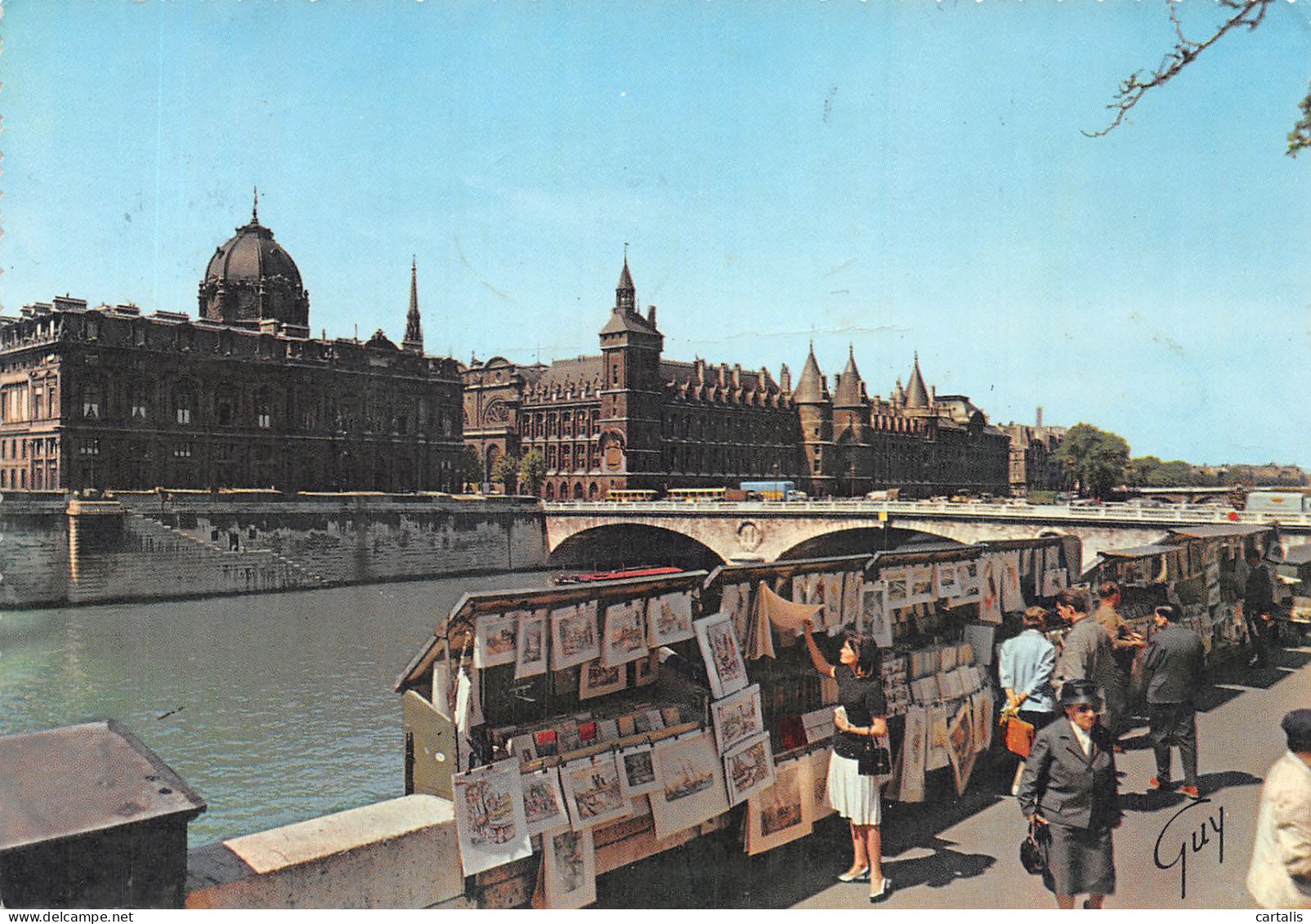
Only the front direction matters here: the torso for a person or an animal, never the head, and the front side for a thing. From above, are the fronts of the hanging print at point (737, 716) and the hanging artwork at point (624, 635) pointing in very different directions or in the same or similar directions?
same or similar directions

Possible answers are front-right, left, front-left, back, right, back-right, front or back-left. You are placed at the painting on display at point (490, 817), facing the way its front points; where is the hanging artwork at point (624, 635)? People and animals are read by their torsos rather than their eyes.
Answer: left

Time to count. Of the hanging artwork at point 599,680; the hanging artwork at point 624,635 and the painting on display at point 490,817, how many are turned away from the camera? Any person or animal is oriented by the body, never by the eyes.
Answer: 0

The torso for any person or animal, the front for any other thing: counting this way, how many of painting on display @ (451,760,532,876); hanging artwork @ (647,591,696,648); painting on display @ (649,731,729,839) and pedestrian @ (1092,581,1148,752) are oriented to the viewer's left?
0

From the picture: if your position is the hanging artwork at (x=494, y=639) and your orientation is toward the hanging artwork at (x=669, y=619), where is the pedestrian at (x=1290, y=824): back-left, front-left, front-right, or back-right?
front-right

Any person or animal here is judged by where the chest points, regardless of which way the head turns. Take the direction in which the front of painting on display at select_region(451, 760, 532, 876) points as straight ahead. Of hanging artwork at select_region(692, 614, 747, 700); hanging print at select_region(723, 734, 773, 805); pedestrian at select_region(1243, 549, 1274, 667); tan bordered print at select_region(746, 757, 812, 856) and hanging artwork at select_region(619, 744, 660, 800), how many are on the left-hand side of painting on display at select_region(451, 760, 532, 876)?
5

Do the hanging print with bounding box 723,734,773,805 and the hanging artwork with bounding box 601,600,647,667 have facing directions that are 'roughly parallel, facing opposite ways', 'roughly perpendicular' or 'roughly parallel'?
roughly parallel

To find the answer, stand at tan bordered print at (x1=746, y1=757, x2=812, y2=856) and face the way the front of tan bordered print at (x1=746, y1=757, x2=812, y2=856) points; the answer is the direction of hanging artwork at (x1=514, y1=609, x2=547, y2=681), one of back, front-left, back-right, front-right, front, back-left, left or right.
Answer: right

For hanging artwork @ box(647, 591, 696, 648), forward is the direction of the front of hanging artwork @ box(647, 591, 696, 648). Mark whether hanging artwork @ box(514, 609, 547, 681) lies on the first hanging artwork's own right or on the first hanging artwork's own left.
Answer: on the first hanging artwork's own right

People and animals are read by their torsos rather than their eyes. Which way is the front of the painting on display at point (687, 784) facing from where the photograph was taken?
facing the viewer and to the right of the viewer

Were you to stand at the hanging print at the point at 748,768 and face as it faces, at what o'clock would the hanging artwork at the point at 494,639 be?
The hanging artwork is roughly at 3 o'clock from the hanging print.
